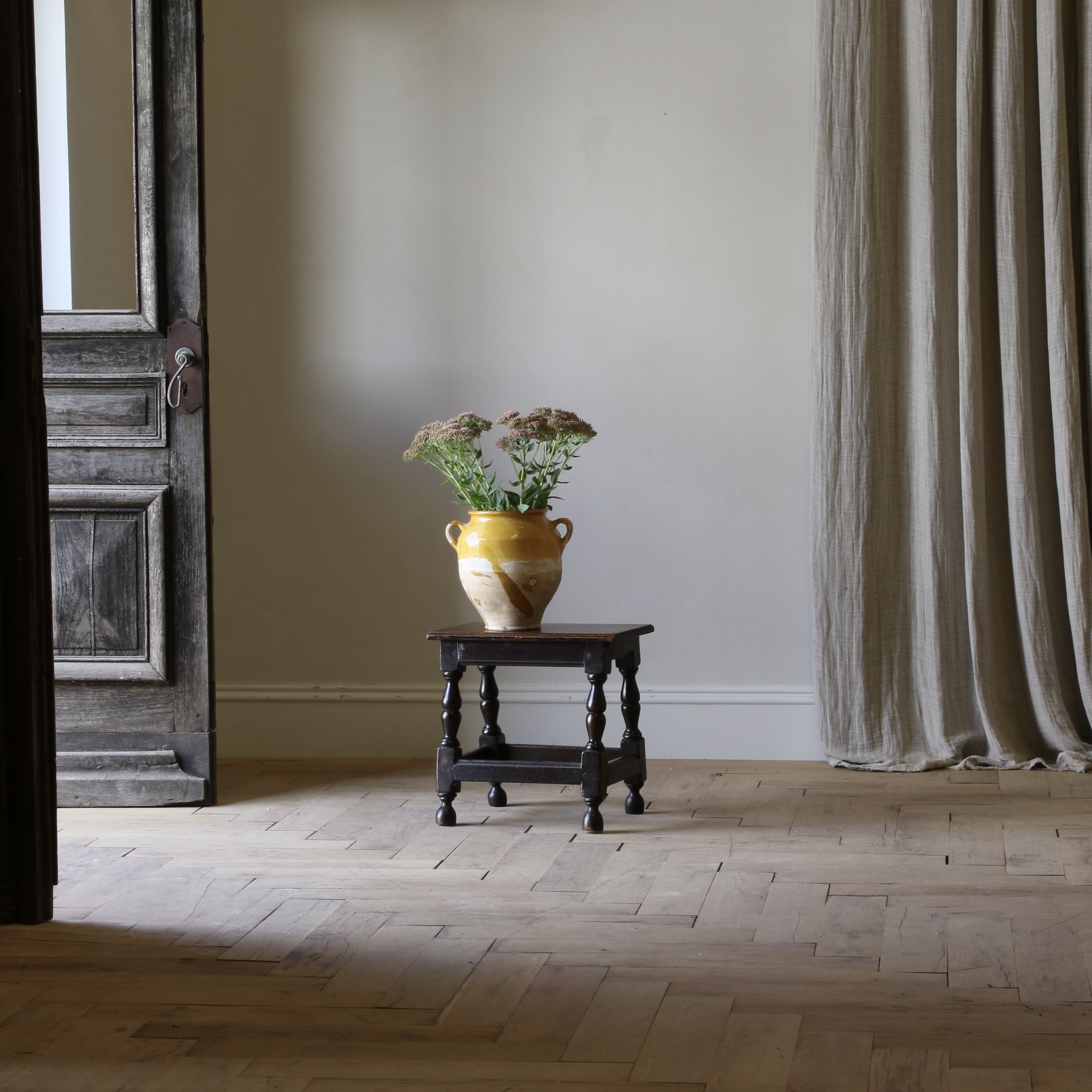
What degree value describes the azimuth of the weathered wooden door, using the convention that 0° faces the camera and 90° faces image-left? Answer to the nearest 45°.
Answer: approximately 0°

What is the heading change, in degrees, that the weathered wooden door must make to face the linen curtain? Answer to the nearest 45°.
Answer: approximately 90° to its left

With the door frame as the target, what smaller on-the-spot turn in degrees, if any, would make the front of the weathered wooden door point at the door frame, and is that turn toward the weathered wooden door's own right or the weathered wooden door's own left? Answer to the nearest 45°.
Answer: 0° — it already faces it
